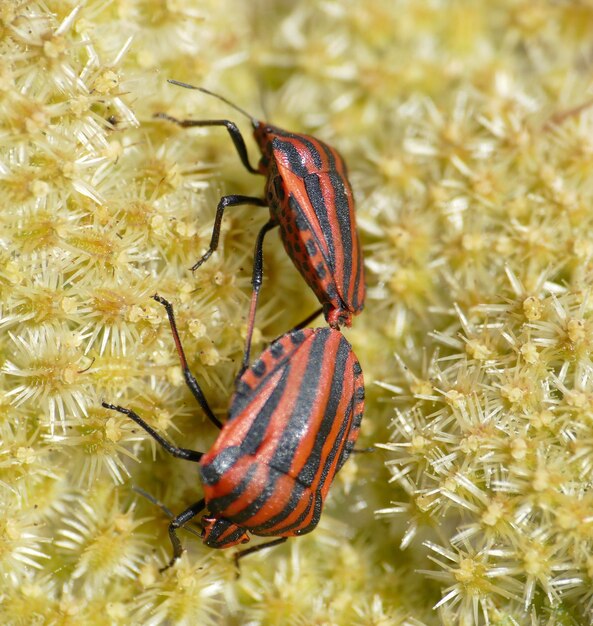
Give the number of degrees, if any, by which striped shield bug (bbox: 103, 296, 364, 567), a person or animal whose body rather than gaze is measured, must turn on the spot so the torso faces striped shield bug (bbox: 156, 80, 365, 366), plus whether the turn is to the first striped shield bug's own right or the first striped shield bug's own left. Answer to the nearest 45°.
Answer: approximately 180°

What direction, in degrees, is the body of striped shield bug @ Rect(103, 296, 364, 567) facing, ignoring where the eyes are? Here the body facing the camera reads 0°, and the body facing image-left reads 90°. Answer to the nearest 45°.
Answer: approximately 45°
